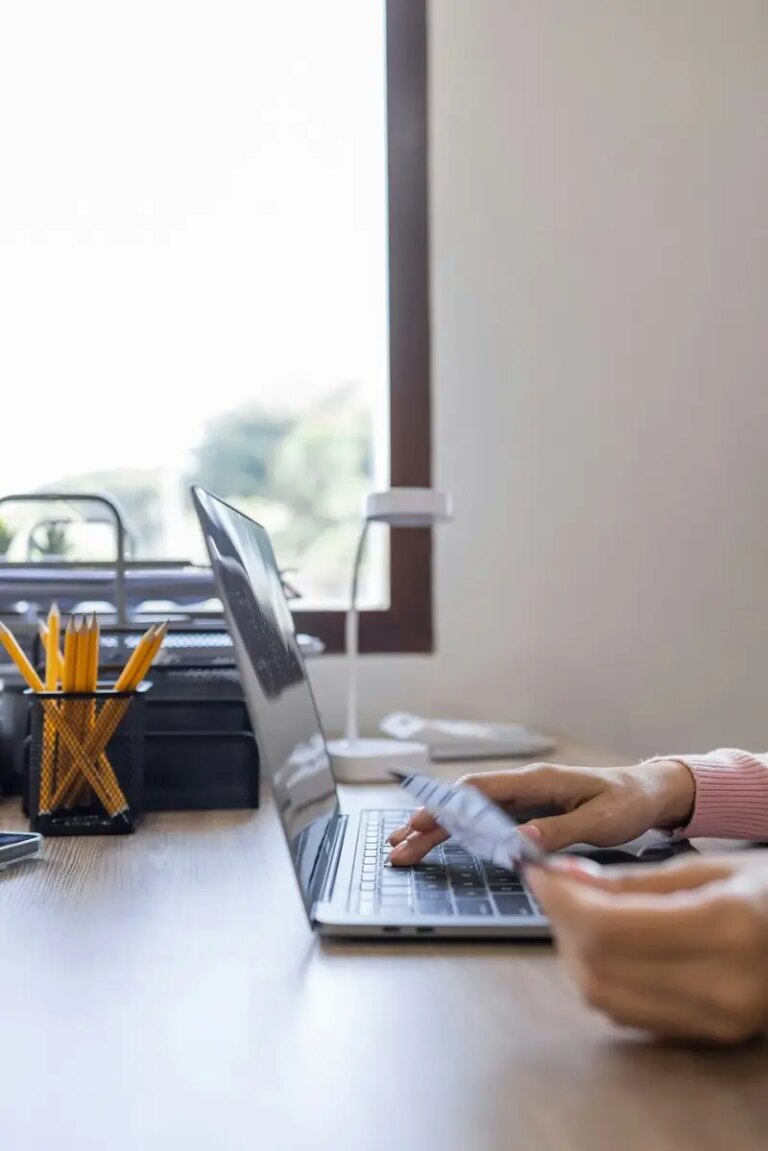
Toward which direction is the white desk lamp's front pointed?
to the viewer's right

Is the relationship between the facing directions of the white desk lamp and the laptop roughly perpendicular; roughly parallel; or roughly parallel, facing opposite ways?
roughly parallel

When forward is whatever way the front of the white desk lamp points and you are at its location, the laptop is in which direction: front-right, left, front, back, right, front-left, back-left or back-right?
right

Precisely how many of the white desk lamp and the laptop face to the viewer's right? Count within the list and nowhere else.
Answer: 2

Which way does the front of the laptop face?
to the viewer's right

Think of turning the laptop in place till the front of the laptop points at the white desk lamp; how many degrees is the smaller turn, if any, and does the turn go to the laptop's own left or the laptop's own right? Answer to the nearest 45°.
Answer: approximately 90° to the laptop's own left

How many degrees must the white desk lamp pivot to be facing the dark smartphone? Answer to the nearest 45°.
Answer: approximately 135° to its right
